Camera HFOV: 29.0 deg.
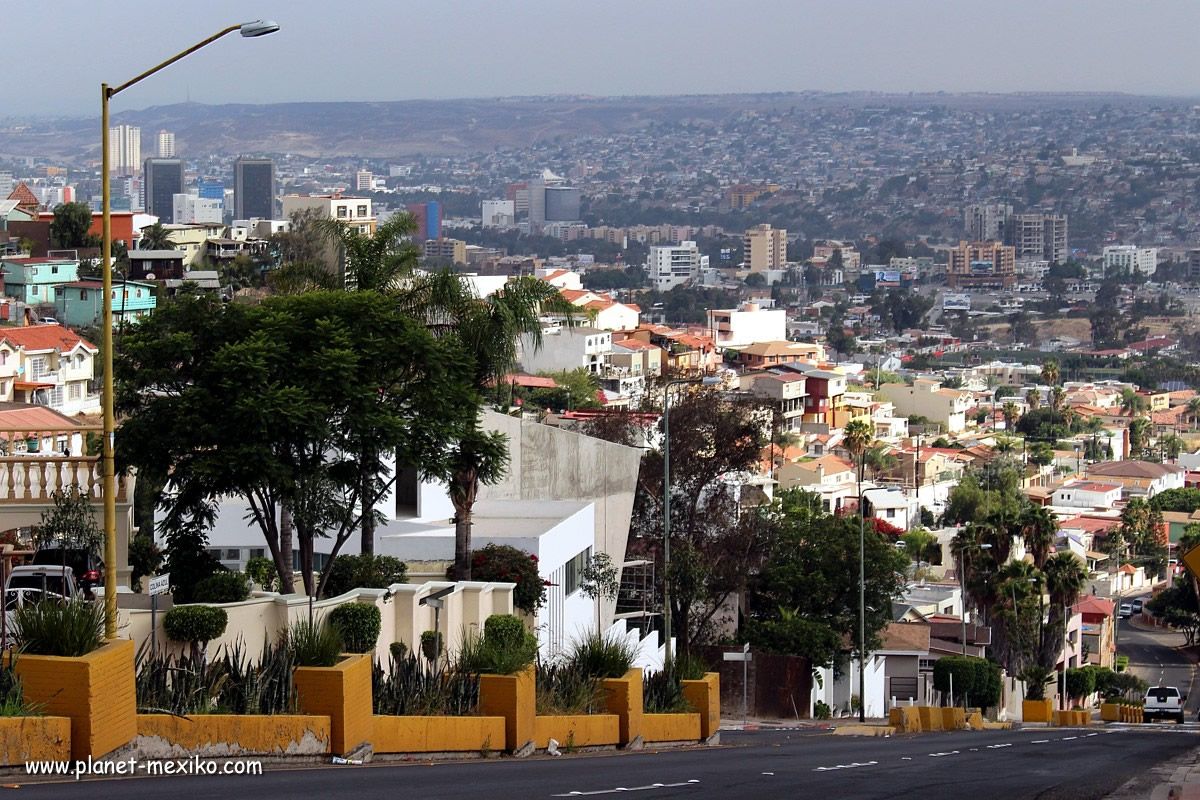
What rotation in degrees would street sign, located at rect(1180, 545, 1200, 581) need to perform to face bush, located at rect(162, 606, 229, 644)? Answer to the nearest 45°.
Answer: approximately 90° to its right

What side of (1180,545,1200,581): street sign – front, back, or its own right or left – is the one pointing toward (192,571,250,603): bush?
right

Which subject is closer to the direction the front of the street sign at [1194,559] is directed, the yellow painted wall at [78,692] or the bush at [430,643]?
the yellow painted wall

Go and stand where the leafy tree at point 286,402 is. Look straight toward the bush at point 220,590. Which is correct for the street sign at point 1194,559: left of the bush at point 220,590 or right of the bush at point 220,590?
left

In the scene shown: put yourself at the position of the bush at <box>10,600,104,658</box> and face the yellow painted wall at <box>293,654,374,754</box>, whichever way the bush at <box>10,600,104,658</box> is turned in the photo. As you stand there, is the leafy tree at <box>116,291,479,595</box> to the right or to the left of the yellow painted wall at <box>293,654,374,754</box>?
left

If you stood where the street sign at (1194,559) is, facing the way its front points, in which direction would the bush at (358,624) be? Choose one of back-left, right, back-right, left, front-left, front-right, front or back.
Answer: right

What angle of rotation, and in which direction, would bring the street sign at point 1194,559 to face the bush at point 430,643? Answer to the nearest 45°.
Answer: approximately 90° to its right

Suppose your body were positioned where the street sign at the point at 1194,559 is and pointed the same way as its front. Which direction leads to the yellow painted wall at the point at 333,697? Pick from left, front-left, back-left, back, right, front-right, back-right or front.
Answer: front-right

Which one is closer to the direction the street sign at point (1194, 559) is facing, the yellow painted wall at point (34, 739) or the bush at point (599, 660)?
the yellow painted wall

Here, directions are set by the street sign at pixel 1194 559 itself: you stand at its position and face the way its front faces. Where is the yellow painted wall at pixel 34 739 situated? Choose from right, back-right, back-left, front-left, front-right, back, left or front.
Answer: front-right

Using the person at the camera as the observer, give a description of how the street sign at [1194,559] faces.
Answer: facing the viewer

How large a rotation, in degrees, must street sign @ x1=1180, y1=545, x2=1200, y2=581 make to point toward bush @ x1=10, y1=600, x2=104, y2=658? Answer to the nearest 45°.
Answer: approximately 45° to its right
